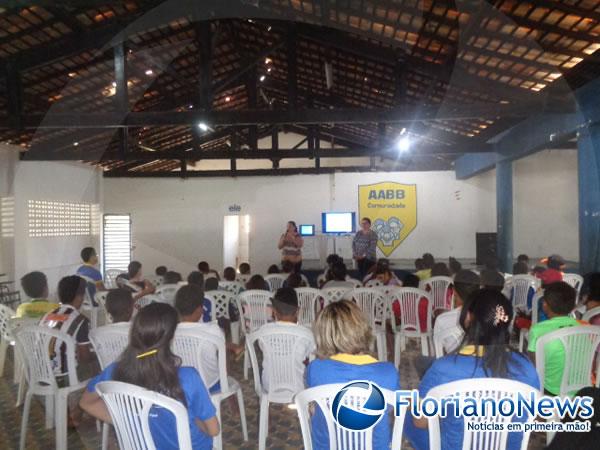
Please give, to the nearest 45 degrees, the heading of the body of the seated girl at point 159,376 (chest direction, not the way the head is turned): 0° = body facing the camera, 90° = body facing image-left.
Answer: approximately 180°

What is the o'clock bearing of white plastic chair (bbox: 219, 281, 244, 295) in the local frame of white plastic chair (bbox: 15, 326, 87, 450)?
white plastic chair (bbox: 219, 281, 244, 295) is roughly at 12 o'clock from white plastic chair (bbox: 15, 326, 87, 450).

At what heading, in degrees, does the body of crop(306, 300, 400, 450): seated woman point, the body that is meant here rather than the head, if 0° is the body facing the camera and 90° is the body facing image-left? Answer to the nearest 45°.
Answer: approximately 180°

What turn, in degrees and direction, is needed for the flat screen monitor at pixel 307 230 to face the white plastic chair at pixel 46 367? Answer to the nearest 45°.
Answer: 0° — it already faces it

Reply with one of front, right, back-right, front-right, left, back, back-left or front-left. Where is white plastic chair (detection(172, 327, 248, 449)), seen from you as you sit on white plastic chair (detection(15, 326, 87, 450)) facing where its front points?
right

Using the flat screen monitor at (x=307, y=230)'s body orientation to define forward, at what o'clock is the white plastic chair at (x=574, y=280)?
The white plastic chair is roughly at 11 o'clock from the flat screen monitor.

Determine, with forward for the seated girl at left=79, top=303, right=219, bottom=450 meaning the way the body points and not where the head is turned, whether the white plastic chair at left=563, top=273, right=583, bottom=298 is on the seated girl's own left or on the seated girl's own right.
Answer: on the seated girl's own right

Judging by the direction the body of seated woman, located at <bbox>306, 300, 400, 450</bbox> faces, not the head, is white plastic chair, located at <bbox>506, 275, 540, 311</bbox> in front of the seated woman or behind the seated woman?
in front

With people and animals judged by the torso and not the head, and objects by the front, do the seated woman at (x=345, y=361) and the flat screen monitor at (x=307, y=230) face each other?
yes

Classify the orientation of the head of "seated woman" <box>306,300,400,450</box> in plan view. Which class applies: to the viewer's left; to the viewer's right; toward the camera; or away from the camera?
away from the camera

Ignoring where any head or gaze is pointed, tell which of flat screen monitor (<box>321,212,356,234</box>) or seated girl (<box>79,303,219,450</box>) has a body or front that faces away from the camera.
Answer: the seated girl

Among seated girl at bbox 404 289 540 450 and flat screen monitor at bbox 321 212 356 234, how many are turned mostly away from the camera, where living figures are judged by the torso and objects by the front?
1

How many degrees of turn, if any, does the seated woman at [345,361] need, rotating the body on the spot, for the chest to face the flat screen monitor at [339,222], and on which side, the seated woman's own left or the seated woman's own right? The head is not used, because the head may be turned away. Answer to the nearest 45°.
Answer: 0° — they already face it

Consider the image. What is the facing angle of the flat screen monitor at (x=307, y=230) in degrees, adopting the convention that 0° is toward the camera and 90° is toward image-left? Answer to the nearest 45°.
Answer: approximately 0°

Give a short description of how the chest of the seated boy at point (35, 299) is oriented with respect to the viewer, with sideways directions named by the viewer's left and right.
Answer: facing away from the viewer and to the right of the viewer

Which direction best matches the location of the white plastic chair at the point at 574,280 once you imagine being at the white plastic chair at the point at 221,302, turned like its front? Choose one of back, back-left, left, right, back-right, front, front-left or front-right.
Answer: right
